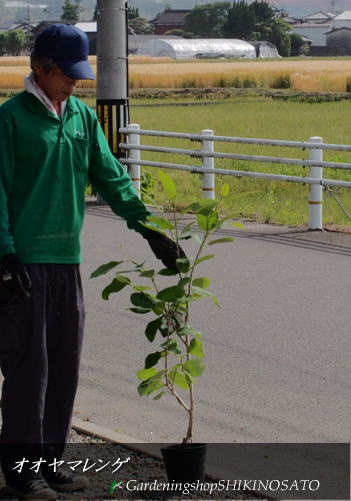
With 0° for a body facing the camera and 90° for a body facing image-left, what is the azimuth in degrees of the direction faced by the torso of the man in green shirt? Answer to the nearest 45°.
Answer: approximately 315°

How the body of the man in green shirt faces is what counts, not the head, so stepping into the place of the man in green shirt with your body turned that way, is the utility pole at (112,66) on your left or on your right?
on your left

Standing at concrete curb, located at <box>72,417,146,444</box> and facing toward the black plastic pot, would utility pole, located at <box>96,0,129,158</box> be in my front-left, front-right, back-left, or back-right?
back-left
